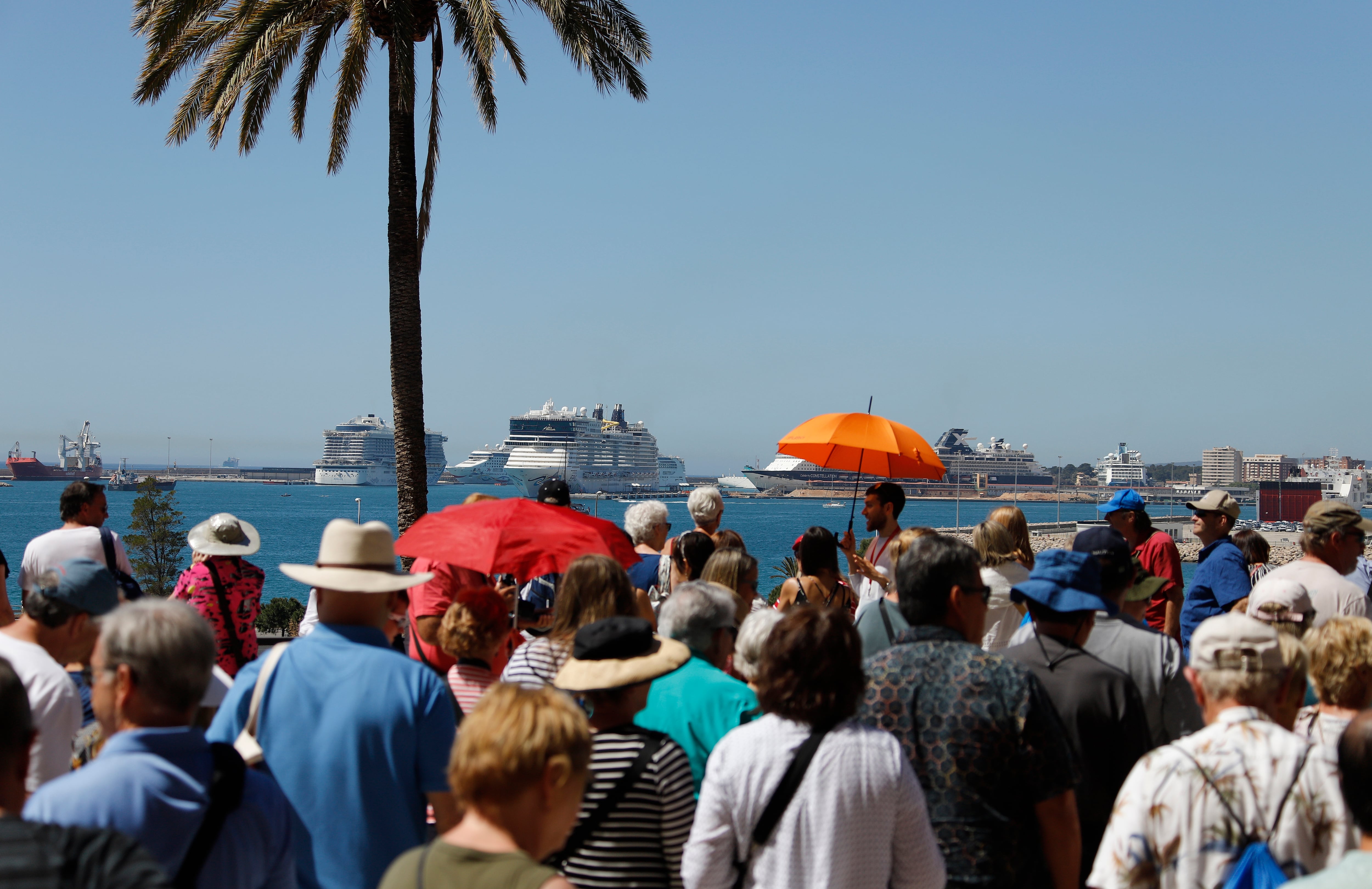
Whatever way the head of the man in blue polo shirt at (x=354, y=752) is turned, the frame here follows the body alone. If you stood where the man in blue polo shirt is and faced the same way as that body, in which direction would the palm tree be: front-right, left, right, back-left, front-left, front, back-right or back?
front

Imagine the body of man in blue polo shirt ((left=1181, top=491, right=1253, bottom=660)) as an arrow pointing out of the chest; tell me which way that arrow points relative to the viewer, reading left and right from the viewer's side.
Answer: facing to the left of the viewer

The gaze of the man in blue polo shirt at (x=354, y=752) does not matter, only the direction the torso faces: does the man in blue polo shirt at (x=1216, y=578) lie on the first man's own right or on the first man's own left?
on the first man's own right

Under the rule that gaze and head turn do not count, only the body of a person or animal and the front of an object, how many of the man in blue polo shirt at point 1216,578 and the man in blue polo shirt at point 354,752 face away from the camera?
1

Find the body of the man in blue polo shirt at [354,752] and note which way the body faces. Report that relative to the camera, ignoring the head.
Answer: away from the camera

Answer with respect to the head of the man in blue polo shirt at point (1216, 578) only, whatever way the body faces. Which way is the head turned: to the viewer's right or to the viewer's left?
to the viewer's left

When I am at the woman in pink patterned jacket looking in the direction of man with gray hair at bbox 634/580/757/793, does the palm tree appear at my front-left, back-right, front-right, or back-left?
back-left

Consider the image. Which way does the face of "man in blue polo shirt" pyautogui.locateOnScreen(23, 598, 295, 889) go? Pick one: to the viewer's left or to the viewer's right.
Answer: to the viewer's left

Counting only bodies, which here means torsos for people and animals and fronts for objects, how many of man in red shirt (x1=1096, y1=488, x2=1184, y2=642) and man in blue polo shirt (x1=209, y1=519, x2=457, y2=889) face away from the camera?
1

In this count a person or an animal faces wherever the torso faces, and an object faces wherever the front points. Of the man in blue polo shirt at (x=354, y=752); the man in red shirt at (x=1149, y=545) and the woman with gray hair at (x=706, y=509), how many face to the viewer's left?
1

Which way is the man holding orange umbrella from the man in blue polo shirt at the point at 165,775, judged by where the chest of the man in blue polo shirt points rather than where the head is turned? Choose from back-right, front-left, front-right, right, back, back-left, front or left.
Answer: right

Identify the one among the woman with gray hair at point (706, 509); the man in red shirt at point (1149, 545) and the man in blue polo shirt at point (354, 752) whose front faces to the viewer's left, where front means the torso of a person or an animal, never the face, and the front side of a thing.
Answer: the man in red shirt

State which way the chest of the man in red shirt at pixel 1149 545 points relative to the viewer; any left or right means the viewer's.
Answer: facing to the left of the viewer

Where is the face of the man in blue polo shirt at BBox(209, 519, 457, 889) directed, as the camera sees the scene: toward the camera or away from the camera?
away from the camera

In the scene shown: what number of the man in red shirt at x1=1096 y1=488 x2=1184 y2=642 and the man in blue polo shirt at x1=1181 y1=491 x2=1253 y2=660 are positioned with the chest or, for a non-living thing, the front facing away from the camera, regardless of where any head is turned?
0
